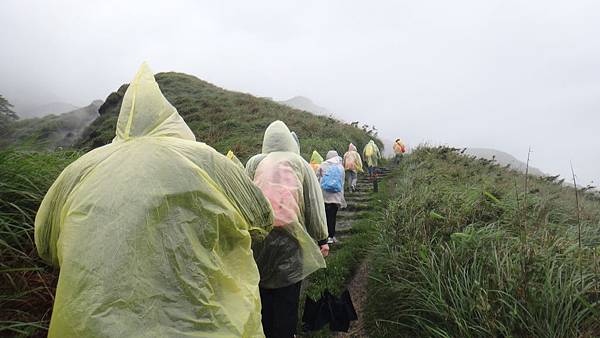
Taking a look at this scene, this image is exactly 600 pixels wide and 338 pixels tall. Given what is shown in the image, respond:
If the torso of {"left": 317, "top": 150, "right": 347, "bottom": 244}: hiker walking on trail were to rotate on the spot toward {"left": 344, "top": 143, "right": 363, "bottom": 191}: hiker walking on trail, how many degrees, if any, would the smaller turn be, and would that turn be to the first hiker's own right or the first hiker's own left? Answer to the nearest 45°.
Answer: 0° — they already face them

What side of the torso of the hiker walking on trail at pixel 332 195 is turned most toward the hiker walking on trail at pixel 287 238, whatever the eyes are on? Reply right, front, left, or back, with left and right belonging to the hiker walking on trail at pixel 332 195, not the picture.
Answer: back

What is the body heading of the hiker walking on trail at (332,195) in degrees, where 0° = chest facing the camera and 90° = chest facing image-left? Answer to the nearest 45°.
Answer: approximately 180°

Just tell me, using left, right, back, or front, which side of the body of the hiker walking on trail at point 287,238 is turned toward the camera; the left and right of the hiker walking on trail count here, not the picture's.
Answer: back

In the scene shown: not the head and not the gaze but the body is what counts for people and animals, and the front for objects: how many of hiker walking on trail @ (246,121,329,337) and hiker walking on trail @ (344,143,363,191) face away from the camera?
2

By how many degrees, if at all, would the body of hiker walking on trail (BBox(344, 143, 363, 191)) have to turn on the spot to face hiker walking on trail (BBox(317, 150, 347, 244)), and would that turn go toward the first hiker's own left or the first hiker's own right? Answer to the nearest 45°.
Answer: approximately 180°

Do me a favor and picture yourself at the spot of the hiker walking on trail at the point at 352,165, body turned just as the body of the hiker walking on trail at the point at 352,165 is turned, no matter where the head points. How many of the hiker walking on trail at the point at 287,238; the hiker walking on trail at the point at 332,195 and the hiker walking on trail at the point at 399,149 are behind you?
2

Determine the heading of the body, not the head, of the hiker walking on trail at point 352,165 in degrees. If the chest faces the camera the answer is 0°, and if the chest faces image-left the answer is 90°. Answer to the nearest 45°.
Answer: approximately 180°

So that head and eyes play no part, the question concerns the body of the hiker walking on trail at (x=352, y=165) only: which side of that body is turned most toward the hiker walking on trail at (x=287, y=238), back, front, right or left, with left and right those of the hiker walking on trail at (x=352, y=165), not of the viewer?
back
